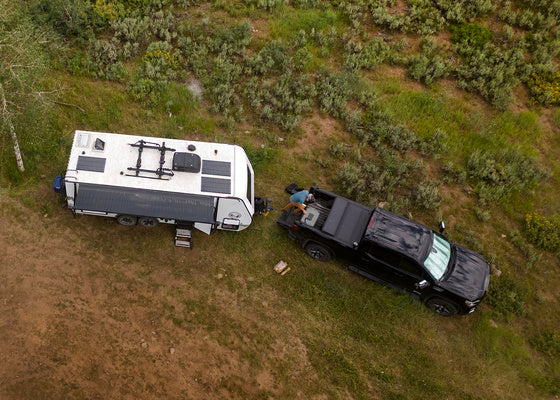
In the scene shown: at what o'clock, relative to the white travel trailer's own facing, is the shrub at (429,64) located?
The shrub is roughly at 11 o'clock from the white travel trailer.

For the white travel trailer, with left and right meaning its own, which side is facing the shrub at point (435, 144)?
front

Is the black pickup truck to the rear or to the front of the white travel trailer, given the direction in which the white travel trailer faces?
to the front

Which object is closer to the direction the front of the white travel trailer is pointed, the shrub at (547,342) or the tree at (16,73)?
the shrub

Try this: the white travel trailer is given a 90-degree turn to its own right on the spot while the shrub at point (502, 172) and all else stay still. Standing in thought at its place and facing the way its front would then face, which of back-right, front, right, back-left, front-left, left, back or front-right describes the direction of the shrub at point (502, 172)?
left

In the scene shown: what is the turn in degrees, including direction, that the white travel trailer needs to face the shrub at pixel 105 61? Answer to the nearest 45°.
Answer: approximately 90° to its left

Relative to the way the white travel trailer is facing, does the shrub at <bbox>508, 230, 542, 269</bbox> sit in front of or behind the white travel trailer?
in front

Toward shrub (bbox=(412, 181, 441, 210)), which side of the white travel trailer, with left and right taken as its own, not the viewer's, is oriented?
front

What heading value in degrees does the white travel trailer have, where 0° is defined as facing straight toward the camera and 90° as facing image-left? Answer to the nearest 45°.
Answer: approximately 270°

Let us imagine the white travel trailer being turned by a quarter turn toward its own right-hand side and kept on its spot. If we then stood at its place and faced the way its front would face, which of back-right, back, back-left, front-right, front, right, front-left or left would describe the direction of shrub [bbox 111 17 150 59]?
back

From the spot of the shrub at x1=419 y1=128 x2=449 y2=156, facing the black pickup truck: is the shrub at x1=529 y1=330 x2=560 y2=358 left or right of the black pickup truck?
left

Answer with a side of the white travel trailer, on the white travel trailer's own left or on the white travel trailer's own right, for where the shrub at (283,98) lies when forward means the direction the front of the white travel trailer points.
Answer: on the white travel trailer's own left

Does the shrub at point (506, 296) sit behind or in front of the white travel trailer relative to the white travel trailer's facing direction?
in front

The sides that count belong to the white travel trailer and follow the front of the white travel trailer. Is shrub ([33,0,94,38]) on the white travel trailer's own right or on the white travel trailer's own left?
on the white travel trailer's own left

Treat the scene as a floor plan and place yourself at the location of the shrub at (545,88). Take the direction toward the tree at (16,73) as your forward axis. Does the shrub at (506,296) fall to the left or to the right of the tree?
left

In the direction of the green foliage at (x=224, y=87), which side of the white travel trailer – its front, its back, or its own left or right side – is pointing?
left
